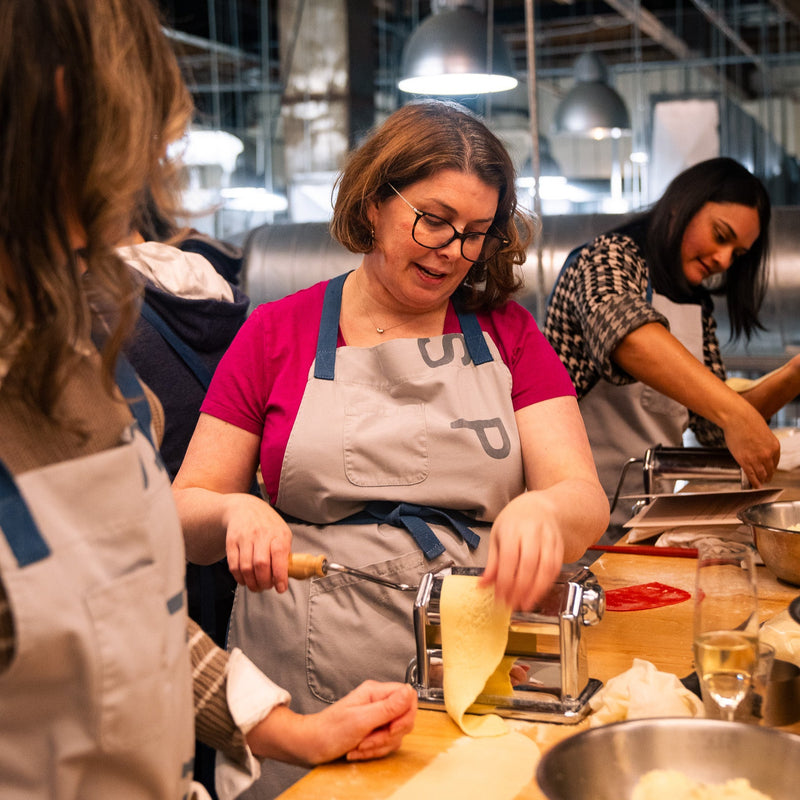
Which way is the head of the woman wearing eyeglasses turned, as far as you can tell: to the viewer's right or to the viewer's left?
to the viewer's right

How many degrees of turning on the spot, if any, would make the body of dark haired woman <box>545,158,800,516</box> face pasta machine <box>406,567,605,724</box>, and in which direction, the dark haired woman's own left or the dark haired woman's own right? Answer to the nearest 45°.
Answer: approximately 45° to the dark haired woman's own right

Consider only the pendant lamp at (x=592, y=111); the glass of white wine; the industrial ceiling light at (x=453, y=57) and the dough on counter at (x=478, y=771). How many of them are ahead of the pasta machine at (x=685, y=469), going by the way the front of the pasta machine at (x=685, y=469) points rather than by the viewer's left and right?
2

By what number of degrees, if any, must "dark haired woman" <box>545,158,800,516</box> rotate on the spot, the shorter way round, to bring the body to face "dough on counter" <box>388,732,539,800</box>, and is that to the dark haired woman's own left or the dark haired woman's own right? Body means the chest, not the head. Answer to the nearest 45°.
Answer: approximately 45° to the dark haired woman's own right
